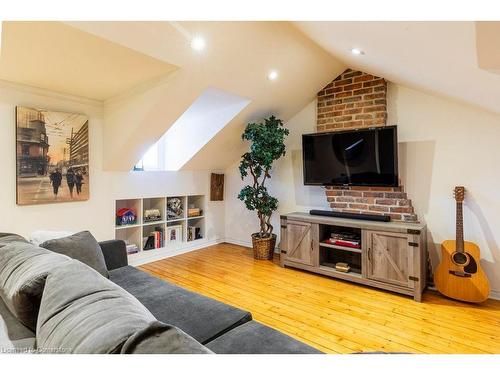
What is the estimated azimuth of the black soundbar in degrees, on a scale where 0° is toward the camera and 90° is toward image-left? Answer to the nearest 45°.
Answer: approximately 45°

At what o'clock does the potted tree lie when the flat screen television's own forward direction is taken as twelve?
The potted tree is roughly at 2 o'clock from the flat screen television.

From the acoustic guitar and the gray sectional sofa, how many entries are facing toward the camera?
1

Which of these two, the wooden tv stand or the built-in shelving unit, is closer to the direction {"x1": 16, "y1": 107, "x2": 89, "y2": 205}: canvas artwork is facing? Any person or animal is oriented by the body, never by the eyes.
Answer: the wooden tv stand

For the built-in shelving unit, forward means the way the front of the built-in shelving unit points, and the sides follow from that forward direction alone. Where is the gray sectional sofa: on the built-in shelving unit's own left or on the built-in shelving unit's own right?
on the built-in shelving unit's own right

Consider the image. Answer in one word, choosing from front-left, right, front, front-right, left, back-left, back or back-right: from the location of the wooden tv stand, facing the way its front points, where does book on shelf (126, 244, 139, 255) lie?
front-right

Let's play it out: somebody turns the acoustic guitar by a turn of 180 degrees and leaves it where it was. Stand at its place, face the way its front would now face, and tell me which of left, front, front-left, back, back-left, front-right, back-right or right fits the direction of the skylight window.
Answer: left

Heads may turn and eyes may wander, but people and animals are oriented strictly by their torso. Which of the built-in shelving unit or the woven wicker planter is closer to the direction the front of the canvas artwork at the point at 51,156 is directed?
the woven wicker planter

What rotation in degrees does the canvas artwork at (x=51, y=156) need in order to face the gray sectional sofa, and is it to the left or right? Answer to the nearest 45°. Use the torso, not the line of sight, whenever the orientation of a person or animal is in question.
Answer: approximately 45° to its right

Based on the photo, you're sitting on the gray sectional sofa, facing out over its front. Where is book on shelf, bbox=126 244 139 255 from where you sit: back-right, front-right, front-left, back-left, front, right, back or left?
front-left

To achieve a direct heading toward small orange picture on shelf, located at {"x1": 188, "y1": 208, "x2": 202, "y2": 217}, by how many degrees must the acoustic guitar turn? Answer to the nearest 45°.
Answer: approximately 90° to its right

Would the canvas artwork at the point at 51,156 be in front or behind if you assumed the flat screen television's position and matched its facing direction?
in front

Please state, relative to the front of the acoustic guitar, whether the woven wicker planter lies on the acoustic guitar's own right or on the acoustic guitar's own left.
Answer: on the acoustic guitar's own right
